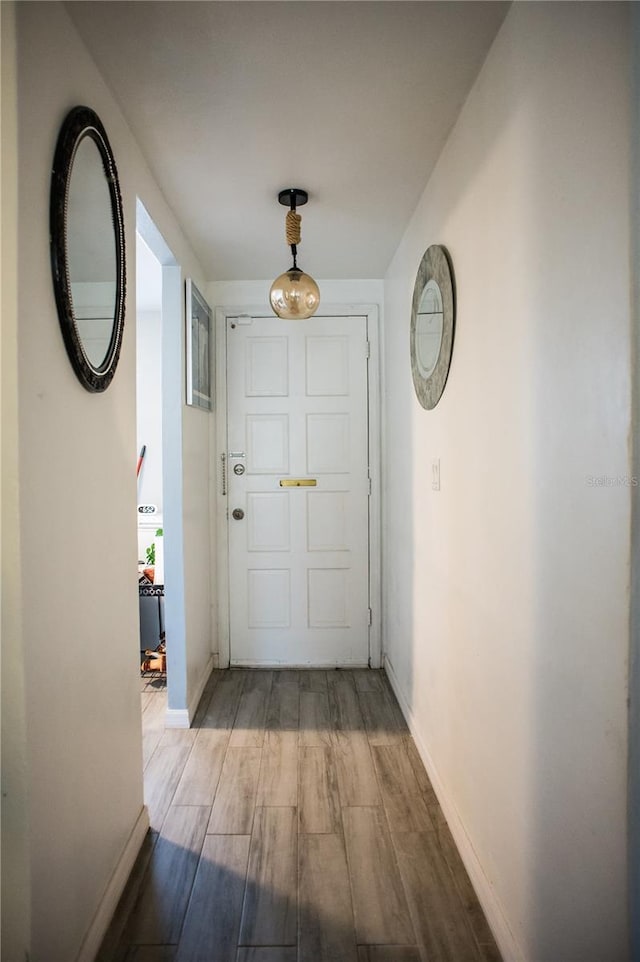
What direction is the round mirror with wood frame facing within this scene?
to the viewer's left

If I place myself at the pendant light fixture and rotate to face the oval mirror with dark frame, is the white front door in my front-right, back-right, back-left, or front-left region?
back-right

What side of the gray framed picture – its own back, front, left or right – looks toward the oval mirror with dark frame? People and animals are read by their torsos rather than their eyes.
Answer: right

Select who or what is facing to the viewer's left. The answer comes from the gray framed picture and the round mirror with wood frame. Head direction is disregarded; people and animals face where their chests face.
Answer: the round mirror with wood frame

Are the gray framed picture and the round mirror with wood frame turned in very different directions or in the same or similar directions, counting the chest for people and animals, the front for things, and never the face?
very different directions

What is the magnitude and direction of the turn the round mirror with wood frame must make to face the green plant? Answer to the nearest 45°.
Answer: approximately 45° to its right

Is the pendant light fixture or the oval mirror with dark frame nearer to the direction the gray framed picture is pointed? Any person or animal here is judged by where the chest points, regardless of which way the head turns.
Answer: the pendant light fixture

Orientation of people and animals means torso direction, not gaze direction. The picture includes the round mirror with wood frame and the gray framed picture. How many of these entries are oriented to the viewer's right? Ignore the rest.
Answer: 1

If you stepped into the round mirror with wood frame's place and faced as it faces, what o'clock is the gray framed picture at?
The gray framed picture is roughly at 1 o'clock from the round mirror with wood frame.

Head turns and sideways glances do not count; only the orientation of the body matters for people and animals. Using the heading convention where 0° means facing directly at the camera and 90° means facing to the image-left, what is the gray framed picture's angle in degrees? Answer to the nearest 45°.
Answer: approximately 270°

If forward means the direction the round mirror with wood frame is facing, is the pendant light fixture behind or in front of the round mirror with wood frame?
in front
